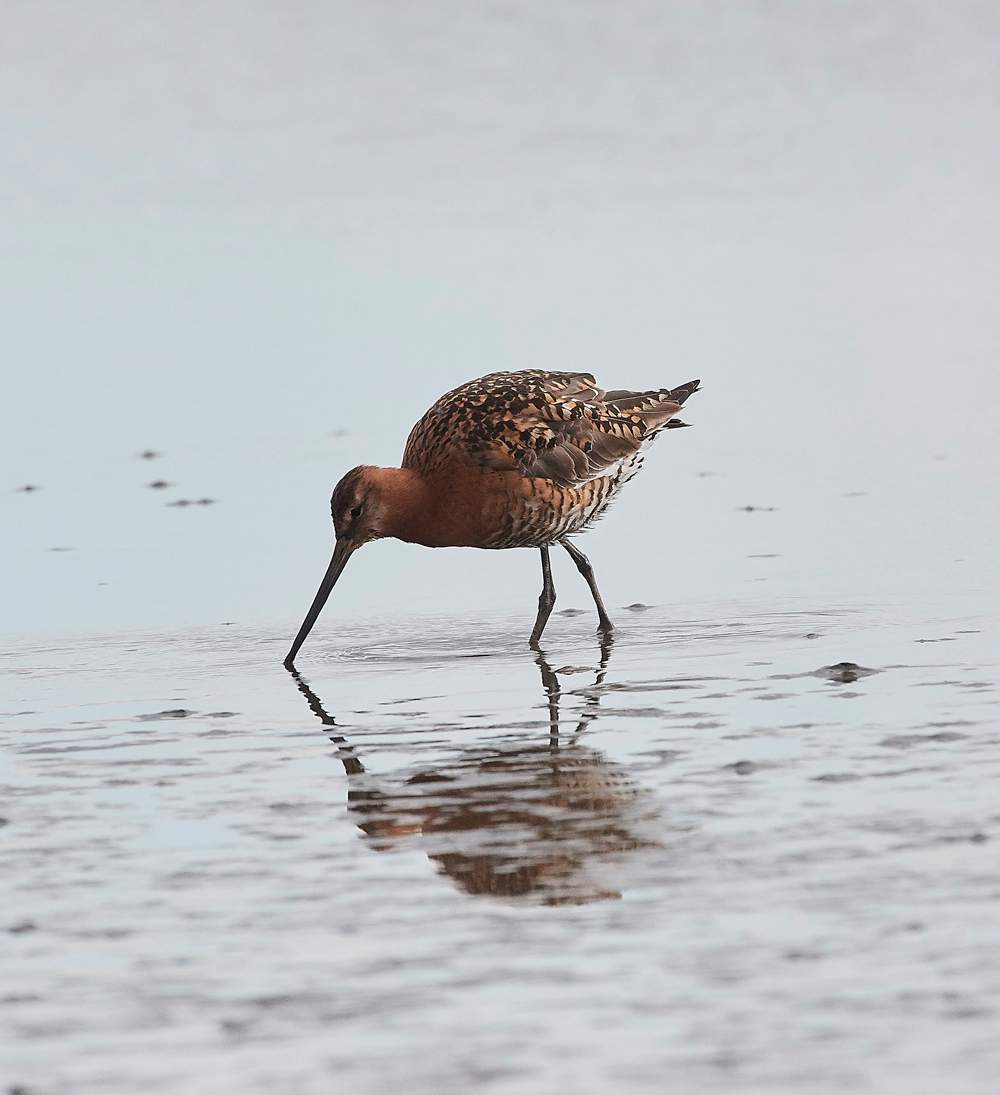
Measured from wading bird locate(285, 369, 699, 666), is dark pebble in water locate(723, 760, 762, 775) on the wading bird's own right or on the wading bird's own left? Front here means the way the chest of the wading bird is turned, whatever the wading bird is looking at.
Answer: on the wading bird's own left

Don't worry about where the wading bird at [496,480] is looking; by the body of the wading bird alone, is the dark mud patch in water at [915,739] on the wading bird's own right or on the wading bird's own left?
on the wading bird's own left

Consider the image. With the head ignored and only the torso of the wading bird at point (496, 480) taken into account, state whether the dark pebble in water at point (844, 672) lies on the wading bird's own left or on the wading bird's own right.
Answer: on the wading bird's own left

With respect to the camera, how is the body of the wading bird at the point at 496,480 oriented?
to the viewer's left
